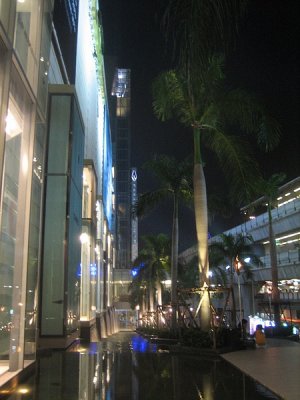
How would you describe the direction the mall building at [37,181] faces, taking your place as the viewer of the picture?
facing to the right of the viewer

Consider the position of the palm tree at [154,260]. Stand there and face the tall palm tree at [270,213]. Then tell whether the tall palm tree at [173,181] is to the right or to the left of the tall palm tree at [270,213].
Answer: right

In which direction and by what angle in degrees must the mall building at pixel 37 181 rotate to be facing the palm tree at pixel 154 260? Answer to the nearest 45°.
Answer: approximately 90° to its left

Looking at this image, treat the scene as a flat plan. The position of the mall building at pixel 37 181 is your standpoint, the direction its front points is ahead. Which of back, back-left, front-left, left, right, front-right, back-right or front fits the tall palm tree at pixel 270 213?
front-left

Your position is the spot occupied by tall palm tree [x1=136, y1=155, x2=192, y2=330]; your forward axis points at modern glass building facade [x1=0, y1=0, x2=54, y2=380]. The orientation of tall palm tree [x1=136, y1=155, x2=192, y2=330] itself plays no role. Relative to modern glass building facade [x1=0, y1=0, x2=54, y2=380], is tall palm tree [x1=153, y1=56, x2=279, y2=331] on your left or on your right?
left

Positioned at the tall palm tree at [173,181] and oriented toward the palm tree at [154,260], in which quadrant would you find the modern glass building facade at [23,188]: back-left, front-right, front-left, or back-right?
back-left

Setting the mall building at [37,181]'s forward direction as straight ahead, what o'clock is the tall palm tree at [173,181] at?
The tall palm tree is roughly at 10 o'clock from the mall building.
